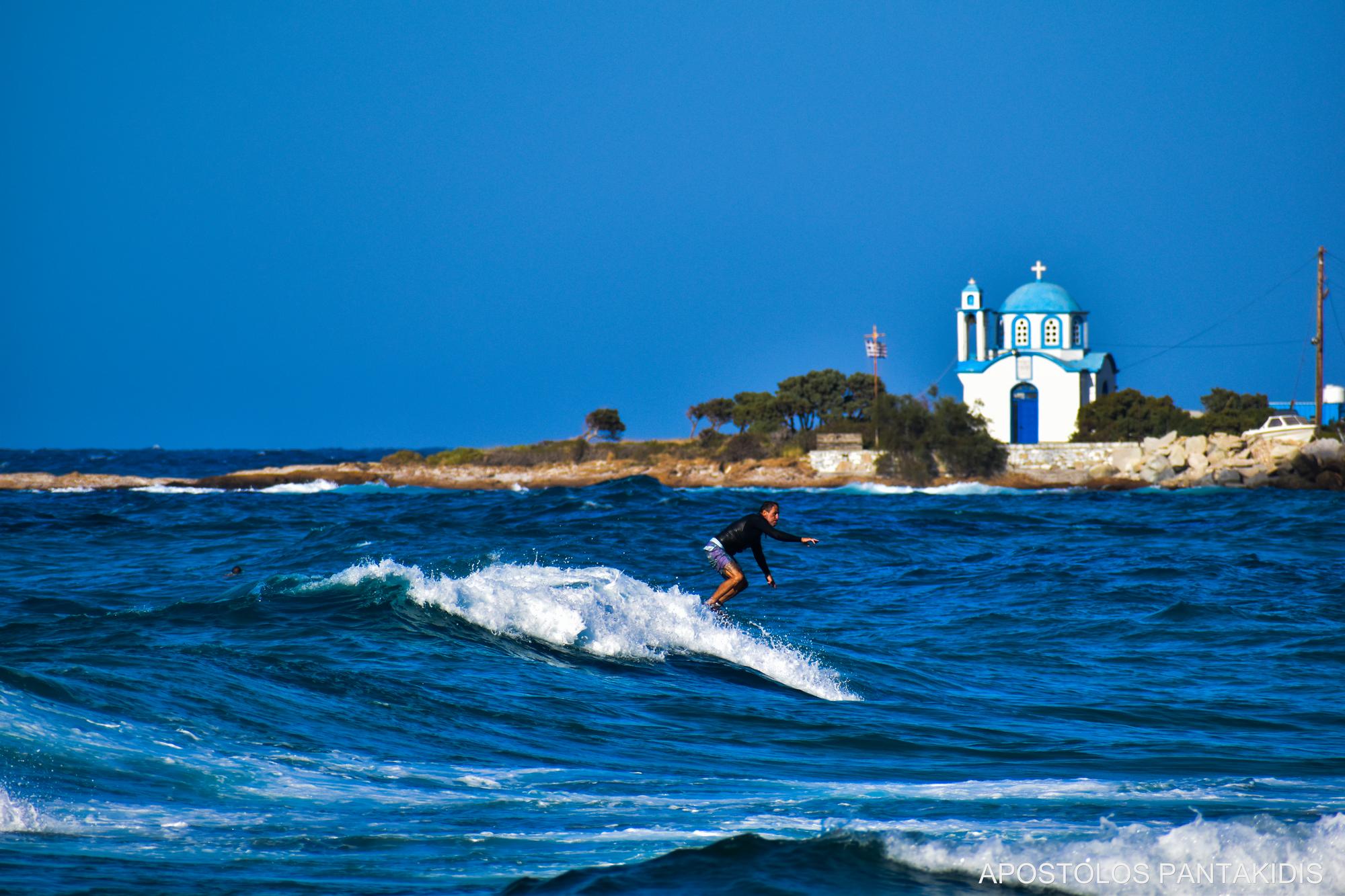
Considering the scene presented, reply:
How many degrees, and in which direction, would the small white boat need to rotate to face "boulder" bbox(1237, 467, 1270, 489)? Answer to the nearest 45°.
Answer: approximately 90° to its left

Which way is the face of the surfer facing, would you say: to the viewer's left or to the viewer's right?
to the viewer's right

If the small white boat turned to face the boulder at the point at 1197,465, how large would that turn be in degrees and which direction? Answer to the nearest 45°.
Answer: approximately 45° to its left

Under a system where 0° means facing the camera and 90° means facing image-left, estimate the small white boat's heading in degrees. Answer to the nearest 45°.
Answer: approximately 90°

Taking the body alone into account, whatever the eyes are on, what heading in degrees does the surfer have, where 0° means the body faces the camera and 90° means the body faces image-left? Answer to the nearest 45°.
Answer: approximately 270°

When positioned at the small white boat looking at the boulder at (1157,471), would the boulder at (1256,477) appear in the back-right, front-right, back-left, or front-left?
front-left

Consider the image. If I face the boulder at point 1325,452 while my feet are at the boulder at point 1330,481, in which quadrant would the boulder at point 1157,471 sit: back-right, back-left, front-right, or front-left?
front-left

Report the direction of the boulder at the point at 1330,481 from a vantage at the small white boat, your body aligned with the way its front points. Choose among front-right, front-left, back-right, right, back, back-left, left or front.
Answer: left

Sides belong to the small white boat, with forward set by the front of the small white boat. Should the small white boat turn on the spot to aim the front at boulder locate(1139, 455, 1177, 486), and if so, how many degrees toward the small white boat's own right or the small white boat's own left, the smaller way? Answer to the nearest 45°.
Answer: approximately 45° to the small white boat's own left

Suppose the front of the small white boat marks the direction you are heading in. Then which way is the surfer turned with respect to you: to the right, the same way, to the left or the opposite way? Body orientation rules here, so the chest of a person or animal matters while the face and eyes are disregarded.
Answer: the opposite way
